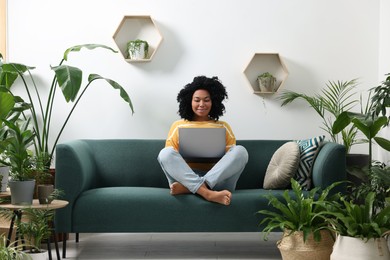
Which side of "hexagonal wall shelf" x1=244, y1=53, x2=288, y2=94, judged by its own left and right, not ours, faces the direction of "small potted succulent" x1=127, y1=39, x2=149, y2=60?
right

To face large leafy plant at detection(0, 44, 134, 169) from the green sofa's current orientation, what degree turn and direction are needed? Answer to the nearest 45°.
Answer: approximately 135° to its right

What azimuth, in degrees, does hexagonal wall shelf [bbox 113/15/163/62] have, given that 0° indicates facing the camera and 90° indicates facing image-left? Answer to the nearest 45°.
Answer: approximately 0°

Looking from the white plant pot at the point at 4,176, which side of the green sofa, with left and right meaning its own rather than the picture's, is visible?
right

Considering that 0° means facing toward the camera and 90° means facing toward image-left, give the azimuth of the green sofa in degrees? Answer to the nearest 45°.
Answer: approximately 0°

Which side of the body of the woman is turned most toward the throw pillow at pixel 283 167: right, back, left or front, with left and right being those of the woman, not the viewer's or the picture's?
left
